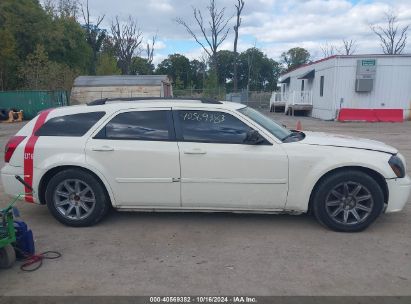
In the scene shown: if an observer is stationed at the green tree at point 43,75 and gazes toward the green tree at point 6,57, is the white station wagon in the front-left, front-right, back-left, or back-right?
back-left

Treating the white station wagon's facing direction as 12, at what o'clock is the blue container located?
The blue container is roughly at 5 o'clock from the white station wagon.

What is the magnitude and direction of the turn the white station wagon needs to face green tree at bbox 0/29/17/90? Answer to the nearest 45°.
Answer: approximately 135° to its left

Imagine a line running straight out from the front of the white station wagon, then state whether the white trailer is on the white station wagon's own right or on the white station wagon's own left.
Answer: on the white station wagon's own left

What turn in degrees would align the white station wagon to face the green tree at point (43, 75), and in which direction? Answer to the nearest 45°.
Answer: approximately 135° to its left

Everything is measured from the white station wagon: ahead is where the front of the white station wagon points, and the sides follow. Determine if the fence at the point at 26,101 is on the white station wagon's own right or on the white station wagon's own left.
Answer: on the white station wagon's own left

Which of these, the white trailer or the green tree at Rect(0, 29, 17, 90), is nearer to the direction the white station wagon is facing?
the white trailer

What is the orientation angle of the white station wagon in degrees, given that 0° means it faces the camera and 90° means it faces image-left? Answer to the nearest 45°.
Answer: approximately 270°
